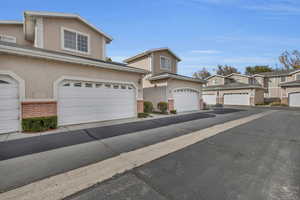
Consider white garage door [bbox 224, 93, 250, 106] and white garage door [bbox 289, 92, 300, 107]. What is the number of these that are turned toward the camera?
2

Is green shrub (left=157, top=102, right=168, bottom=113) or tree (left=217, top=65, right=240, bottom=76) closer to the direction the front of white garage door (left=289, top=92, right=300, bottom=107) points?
the green shrub

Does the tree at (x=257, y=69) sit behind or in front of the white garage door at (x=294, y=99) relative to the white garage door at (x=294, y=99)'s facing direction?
behind

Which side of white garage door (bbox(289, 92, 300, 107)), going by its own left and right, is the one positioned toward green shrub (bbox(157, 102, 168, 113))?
front

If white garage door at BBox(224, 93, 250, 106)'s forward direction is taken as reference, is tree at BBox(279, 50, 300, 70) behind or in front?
behind

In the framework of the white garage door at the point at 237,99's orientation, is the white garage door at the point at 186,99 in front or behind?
in front

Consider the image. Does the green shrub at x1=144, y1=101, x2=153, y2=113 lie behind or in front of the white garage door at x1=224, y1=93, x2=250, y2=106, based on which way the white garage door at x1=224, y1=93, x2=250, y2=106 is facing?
in front

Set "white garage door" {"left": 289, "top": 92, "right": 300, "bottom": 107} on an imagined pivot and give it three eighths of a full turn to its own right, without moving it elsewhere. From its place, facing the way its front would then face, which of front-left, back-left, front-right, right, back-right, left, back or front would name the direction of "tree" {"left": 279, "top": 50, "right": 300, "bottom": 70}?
front-right

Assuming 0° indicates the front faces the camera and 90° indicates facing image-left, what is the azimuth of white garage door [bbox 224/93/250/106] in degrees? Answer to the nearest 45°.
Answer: approximately 0°

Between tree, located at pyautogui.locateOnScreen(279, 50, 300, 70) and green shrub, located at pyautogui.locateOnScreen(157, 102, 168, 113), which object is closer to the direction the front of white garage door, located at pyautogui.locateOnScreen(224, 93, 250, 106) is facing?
the green shrub

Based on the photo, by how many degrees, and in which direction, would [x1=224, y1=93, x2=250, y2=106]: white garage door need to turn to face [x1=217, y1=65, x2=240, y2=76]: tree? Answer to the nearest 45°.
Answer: approximately 180°

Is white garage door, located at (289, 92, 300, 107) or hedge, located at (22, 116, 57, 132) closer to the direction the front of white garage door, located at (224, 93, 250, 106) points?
the hedge
